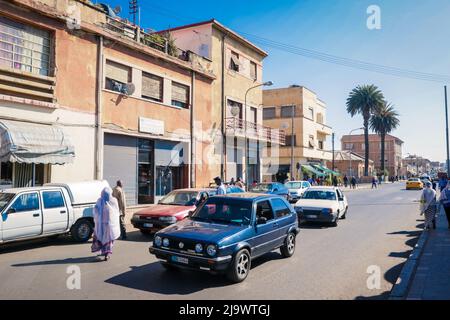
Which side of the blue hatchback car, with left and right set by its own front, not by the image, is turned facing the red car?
right

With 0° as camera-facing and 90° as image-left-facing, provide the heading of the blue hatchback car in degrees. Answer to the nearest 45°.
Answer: approximately 45°

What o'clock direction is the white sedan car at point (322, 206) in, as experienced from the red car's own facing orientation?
The white sedan car is roughly at 7 o'clock from the red car.

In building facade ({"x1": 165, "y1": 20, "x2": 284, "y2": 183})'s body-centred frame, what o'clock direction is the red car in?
The red car is roughly at 2 o'clock from the building facade.

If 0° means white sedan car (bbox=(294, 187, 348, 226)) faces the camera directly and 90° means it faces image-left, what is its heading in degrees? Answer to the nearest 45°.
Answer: approximately 45°
